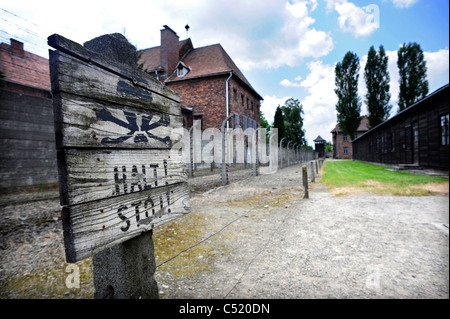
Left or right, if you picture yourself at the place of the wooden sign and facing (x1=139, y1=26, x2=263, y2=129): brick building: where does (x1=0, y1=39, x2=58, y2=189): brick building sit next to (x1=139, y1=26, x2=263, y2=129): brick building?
left

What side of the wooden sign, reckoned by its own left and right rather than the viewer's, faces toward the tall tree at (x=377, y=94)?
left

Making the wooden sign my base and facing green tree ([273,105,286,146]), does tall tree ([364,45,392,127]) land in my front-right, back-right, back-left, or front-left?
front-right

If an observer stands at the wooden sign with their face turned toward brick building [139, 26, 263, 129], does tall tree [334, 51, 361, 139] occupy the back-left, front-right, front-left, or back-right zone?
front-right

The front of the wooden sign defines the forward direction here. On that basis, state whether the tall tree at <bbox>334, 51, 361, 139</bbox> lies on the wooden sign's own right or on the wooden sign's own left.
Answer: on the wooden sign's own left

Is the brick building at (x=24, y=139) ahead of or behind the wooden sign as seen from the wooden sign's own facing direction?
behind

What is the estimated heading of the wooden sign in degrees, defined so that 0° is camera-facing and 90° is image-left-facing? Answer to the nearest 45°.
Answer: approximately 315°

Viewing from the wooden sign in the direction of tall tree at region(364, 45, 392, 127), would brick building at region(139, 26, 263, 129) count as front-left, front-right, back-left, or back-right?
front-left

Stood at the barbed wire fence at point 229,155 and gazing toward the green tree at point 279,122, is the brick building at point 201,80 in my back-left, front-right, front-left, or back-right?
front-left

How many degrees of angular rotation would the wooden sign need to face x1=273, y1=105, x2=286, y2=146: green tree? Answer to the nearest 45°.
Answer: approximately 90° to its left

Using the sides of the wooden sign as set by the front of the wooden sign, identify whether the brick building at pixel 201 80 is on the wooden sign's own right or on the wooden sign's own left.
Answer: on the wooden sign's own left
